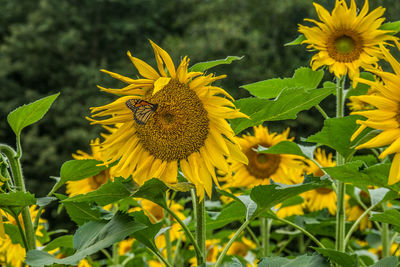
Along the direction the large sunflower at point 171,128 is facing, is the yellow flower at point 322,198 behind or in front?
behind

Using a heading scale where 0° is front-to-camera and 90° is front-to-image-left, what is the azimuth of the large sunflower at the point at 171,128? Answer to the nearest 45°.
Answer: approximately 0°
